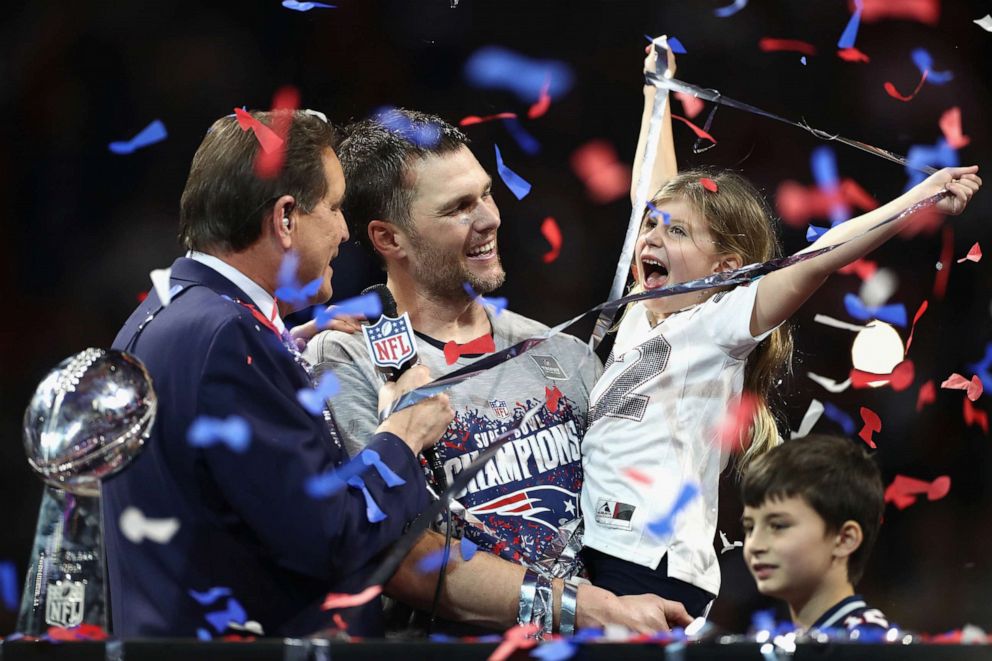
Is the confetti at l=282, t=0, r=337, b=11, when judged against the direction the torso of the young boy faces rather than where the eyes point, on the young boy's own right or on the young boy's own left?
on the young boy's own right

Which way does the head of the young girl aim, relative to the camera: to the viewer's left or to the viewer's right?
to the viewer's left

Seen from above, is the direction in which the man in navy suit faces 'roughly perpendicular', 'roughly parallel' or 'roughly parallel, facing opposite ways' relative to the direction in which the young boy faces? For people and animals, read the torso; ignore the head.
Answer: roughly parallel, facing opposite ways

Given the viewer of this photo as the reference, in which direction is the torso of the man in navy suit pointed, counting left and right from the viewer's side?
facing away from the viewer and to the right of the viewer

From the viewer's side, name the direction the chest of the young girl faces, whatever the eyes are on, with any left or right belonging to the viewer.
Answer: facing the viewer and to the left of the viewer

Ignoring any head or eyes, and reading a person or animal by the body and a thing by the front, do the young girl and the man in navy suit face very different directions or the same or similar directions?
very different directions

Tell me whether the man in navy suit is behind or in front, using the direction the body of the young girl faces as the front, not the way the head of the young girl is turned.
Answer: in front

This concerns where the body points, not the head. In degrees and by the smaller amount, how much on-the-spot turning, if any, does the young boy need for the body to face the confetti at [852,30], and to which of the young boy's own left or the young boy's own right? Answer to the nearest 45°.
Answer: approximately 135° to the young boy's own right

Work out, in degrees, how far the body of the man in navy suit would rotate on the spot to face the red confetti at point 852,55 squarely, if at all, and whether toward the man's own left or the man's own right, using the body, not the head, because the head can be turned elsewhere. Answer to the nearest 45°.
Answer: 0° — they already face it

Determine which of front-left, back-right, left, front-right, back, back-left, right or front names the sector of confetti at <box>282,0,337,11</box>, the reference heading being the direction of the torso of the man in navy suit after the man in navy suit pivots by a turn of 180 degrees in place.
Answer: back-right

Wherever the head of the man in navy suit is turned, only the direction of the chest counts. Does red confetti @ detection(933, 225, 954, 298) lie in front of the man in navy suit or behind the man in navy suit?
in front

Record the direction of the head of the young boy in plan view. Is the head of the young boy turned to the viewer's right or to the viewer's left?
to the viewer's left

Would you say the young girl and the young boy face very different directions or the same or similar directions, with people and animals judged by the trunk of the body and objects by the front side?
same or similar directions

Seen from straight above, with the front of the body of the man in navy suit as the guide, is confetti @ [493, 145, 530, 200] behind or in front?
in front

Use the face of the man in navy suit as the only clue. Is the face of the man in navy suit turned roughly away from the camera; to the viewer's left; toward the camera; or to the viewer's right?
to the viewer's right
